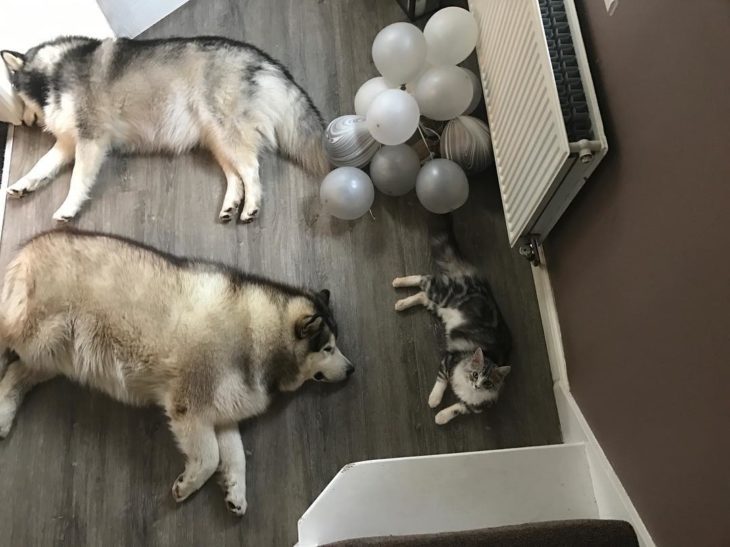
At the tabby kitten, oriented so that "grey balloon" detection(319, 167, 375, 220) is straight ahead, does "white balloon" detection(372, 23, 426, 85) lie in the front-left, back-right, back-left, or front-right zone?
front-right

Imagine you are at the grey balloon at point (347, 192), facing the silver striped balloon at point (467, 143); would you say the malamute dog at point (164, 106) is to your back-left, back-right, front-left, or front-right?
back-left

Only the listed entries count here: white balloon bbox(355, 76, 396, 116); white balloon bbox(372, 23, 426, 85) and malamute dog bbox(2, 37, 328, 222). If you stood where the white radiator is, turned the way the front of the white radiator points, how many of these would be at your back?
0

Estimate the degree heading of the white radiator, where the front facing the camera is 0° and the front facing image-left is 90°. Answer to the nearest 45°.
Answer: approximately 90°

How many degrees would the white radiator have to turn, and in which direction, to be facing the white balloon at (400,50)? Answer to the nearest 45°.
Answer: approximately 45° to its right

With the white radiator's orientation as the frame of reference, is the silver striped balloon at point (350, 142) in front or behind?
in front
